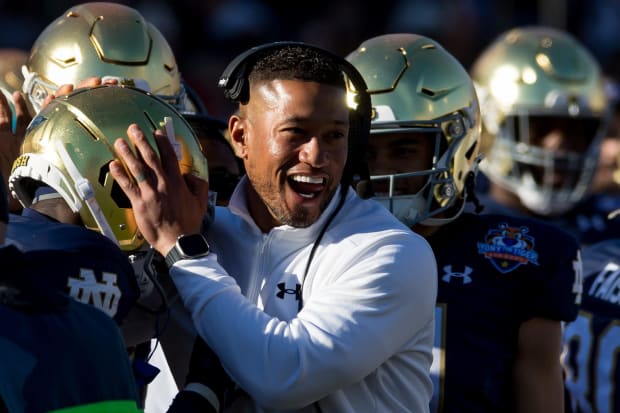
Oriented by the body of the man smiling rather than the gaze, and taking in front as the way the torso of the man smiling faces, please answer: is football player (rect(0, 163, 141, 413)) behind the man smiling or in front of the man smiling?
in front

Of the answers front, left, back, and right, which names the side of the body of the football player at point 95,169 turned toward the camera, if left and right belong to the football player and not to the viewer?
right

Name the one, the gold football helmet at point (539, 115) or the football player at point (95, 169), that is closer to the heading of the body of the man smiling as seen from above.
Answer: the football player

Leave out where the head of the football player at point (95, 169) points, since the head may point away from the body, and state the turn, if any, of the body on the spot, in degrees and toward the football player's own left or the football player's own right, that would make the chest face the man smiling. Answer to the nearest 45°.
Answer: approximately 45° to the football player's own right

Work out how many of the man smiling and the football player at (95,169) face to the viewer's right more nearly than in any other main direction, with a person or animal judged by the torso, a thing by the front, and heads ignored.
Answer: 1

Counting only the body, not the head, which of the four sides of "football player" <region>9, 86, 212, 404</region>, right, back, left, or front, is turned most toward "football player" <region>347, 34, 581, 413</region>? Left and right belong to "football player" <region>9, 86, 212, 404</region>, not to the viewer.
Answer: front

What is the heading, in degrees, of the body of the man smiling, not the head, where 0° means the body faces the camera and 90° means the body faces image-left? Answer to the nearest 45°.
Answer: approximately 45°
